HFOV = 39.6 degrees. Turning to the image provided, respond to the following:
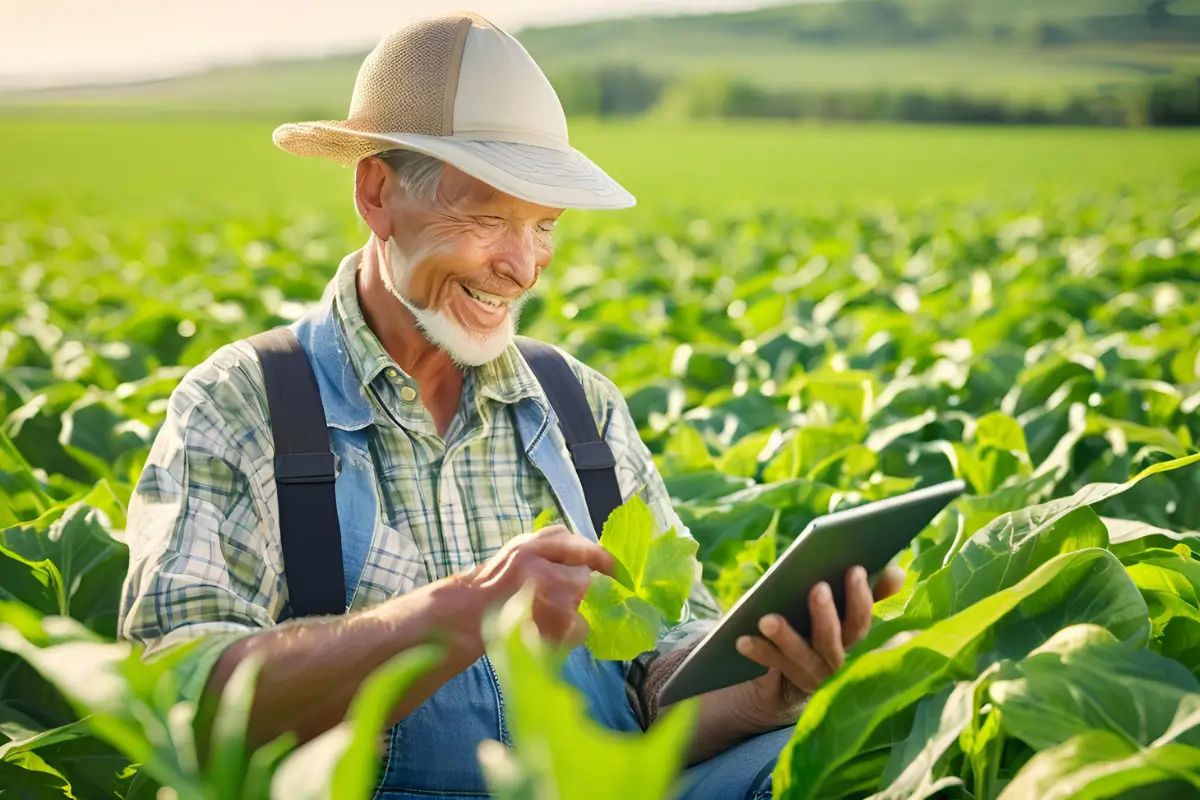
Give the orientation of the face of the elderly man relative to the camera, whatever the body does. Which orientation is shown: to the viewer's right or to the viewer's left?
to the viewer's right

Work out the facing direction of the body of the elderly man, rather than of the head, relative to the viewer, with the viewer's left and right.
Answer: facing the viewer and to the right of the viewer
